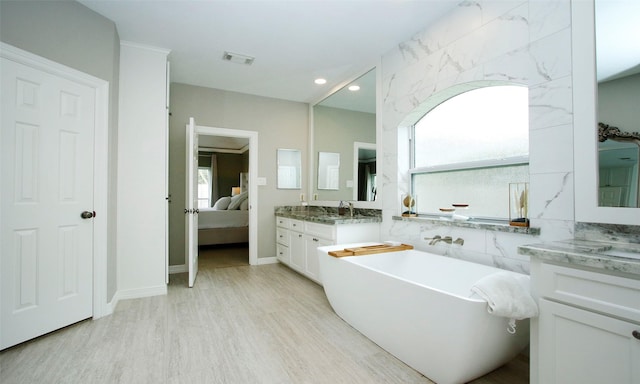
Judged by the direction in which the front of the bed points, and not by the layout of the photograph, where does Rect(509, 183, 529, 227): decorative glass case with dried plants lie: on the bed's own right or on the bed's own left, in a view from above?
on the bed's own left

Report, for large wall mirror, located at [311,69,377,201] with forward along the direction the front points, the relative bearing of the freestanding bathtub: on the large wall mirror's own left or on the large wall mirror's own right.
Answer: on the large wall mirror's own left

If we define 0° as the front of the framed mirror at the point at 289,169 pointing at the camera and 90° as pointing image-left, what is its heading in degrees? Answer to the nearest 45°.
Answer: approximately 0°

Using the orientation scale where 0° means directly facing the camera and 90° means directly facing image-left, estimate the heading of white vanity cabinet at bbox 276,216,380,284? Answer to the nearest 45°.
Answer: approximately 45°

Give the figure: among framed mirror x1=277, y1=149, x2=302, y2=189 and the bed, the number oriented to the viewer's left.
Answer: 1

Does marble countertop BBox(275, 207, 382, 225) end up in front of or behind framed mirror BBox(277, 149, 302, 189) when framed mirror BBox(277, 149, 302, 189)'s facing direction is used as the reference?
in front
